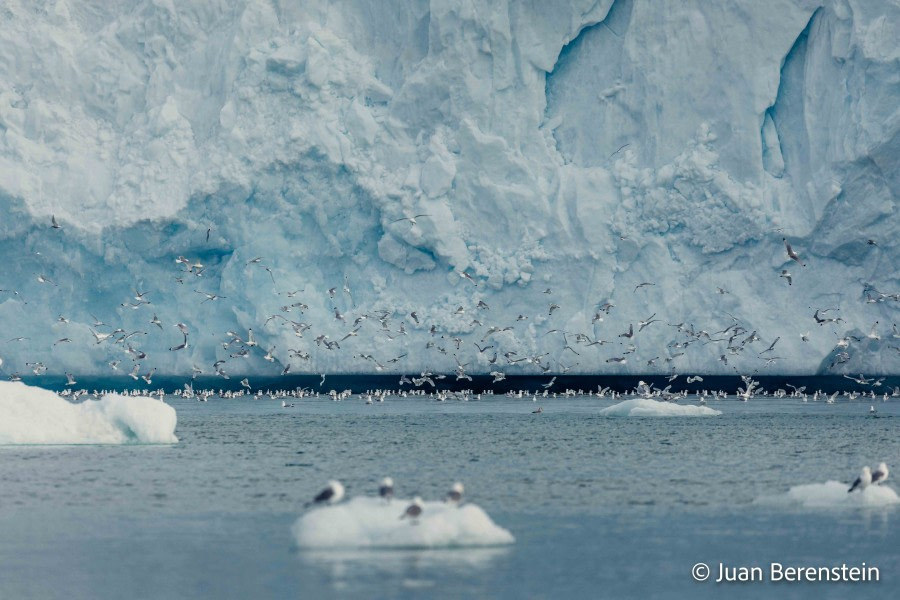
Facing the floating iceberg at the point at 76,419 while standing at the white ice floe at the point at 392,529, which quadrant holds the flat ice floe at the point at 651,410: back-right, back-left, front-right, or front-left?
front-right

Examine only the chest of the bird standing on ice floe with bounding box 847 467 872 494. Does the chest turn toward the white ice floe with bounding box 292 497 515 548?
no

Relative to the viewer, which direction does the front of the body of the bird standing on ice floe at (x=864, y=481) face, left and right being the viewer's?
facing to the right of the viewer

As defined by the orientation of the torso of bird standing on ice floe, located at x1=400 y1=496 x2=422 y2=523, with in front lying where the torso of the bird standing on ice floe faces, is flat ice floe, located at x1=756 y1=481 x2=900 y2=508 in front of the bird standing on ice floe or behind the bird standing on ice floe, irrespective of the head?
in front
